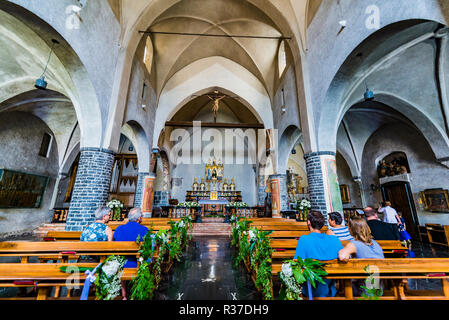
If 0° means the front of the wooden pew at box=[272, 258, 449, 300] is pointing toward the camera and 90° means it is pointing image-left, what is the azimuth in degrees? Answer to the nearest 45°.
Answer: approximately 180°

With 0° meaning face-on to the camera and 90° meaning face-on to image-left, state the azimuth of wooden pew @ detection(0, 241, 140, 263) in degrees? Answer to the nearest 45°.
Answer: approximately 180°

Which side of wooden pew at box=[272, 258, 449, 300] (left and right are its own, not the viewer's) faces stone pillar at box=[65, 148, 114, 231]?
left

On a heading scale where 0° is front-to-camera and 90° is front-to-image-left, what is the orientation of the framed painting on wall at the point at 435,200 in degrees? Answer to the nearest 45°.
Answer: approximately 45°

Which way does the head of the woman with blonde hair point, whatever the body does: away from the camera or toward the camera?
away from the camera

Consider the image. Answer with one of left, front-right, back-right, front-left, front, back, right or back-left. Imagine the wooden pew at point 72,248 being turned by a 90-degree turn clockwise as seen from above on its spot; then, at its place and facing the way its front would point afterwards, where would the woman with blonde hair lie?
front-right

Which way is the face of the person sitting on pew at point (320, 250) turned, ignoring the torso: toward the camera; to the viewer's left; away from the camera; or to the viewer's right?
away from the camera

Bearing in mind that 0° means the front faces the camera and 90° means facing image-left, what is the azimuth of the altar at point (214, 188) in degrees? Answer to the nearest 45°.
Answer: approximately 0°

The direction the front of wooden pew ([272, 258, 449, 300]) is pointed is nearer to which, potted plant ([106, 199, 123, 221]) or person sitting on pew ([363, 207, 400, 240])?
the person sitting on pew

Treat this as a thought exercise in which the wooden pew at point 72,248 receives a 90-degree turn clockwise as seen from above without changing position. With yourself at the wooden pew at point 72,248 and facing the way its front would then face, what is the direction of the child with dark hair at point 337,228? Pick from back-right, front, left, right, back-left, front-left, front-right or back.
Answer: front-right

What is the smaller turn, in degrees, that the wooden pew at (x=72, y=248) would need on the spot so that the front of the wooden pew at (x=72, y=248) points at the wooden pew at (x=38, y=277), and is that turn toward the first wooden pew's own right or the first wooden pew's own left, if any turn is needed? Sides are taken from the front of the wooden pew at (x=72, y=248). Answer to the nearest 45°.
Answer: approximately 180°

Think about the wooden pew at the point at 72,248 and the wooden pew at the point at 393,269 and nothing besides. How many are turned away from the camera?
2
